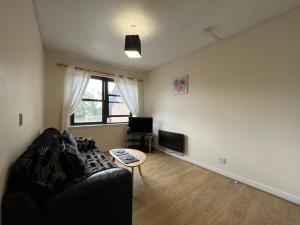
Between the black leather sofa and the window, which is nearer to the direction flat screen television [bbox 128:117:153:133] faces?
the black leather sofa

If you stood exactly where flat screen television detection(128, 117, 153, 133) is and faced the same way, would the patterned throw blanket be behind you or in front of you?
in front

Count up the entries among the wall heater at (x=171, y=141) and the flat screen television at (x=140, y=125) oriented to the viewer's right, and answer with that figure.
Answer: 0

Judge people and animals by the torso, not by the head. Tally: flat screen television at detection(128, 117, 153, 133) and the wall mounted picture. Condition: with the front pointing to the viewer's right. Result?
0

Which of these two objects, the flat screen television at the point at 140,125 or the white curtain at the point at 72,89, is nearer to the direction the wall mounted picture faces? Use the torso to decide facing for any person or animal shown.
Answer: the white curtain

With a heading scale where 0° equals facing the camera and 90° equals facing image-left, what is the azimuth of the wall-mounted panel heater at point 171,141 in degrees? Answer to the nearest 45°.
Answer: approximately 45°

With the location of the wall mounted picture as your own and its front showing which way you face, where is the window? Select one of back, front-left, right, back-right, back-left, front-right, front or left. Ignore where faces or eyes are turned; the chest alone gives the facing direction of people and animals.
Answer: front-right

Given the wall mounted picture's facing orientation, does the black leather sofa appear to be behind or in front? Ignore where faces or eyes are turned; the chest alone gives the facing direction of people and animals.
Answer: in front

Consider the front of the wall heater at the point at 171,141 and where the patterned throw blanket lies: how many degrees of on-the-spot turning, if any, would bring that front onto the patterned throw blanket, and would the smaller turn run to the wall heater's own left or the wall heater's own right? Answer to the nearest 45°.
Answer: approximately 45° to the wall heater's own left
